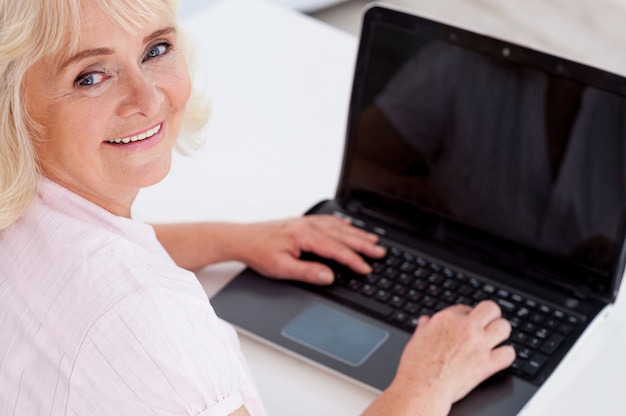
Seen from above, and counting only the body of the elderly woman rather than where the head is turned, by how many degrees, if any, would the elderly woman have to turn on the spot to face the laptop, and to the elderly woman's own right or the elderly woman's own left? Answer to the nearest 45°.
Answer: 0° — they already face it

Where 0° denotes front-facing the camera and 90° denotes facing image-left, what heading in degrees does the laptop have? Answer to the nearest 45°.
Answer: approximately 45°

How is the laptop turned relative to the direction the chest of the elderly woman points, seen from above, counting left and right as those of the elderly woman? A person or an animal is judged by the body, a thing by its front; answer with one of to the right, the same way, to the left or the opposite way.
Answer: the opposite way

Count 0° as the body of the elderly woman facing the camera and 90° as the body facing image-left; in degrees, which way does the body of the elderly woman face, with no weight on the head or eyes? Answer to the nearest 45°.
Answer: approximately 225°

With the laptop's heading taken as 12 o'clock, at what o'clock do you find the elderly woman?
The elderly woman is roughly at 12 o'clock from the laptop.

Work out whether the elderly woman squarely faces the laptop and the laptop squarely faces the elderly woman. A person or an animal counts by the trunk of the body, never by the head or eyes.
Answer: yes
